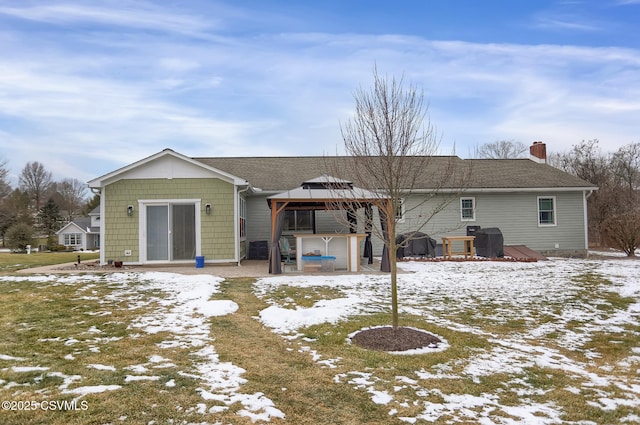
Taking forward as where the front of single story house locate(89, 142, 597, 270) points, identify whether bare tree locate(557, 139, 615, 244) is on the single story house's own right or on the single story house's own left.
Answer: on the single story house's own right

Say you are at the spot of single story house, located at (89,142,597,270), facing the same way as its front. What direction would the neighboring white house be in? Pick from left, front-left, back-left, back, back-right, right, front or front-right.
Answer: front-left

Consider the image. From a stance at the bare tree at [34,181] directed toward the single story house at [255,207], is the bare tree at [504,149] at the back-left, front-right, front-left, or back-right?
front-left

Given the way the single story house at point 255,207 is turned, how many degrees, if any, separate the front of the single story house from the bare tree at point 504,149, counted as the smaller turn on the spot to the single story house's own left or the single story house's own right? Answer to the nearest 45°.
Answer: approximately 45° to the single story house's own right

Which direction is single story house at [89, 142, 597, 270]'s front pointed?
away from the camera

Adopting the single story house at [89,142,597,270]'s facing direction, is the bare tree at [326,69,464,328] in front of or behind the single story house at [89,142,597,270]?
behind

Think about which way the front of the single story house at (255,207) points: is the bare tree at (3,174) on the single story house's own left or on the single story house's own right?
on the single story house's own left
